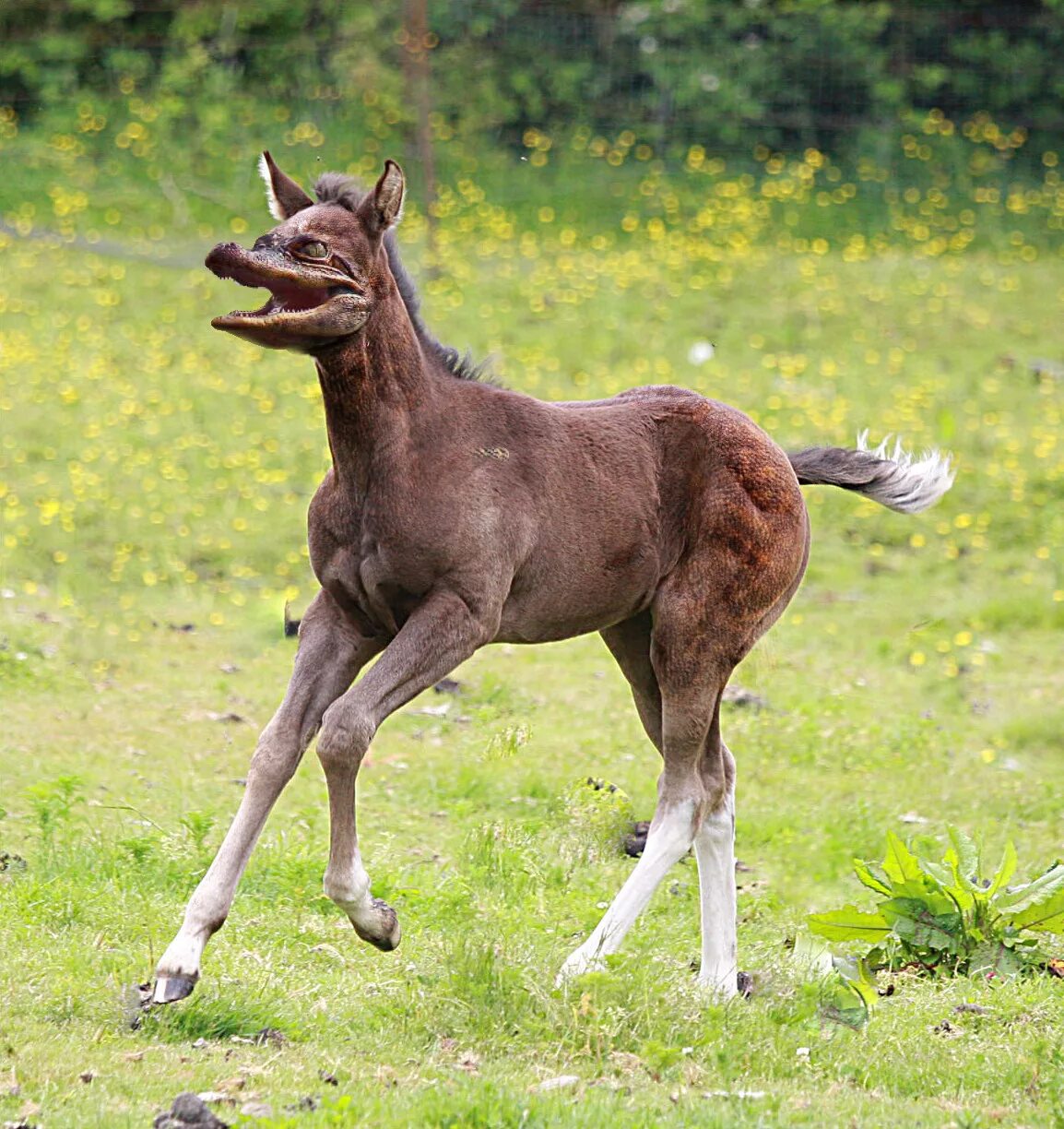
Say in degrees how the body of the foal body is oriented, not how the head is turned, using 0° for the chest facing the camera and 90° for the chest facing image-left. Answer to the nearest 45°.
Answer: approximately 45°

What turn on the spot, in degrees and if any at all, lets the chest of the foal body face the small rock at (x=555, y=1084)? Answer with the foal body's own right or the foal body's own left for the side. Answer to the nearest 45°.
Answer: approximately 45° to the foal body's own left
